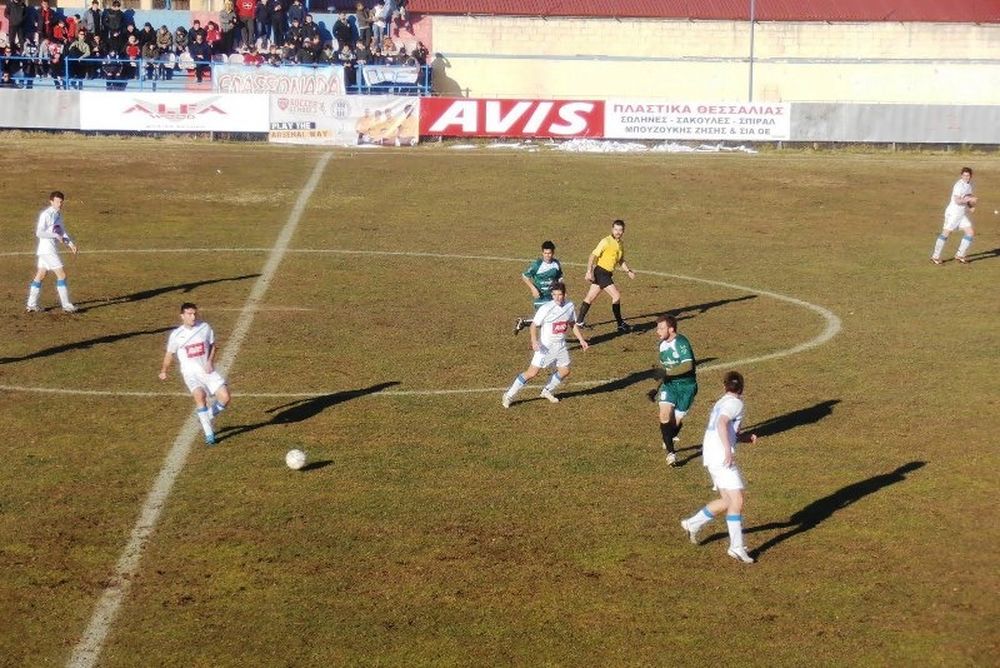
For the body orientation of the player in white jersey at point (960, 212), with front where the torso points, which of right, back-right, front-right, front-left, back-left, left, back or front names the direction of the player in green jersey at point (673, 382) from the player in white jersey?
front-right

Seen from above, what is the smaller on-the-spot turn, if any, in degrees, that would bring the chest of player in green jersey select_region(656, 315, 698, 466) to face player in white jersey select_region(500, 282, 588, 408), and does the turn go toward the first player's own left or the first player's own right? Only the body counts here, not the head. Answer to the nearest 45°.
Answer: approximately 90° to the first player's own right

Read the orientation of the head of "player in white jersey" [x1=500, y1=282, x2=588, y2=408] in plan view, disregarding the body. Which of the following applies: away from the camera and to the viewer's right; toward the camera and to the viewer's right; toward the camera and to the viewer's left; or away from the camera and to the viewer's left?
toward the camera and to the viewer's left

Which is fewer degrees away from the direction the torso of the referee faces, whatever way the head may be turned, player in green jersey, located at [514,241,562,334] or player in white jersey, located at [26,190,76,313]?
the player in green jersey

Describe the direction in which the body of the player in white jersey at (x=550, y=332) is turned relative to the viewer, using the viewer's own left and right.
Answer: facing the viewer and to the right of the viewer

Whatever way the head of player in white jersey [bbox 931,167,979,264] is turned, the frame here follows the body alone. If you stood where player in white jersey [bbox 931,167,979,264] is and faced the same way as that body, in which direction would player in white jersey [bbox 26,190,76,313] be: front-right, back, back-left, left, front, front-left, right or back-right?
right

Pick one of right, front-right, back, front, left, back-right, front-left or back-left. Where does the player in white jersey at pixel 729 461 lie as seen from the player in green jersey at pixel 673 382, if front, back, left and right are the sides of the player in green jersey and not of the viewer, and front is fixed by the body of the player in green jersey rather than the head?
front-left

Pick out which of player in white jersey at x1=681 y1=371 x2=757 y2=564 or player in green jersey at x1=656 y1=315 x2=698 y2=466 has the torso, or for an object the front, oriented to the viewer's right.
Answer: the player in white jersey
